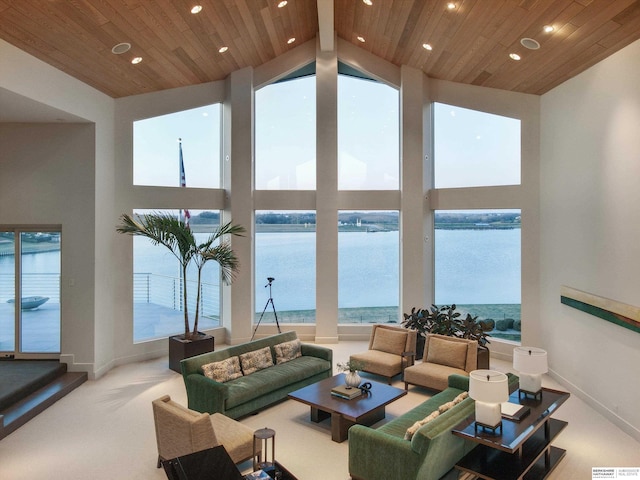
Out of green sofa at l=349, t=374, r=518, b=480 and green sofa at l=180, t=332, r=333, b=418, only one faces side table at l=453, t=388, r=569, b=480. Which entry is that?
green sofa at l=180, t=332, r=333, b=418

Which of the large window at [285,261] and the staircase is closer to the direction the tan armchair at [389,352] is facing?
the staircase

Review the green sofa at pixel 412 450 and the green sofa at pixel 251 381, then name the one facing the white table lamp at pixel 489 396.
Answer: the green sofa at pixel 251 381

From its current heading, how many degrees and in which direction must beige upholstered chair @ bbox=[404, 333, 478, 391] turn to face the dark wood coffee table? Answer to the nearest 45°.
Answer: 0° — it already faces it

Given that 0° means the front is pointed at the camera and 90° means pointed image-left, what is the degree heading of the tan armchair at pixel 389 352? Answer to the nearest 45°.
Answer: approximately 45°

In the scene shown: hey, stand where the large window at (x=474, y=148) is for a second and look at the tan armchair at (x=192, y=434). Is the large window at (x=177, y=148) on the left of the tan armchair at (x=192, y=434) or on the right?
right

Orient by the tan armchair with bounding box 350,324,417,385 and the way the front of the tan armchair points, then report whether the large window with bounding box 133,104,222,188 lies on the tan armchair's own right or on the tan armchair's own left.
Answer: on the tan armchair's own right

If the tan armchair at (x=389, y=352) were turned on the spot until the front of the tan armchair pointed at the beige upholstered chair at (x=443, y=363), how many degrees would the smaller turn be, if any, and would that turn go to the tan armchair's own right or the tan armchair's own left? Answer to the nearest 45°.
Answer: approximately 90° to the tan armchair's own left
